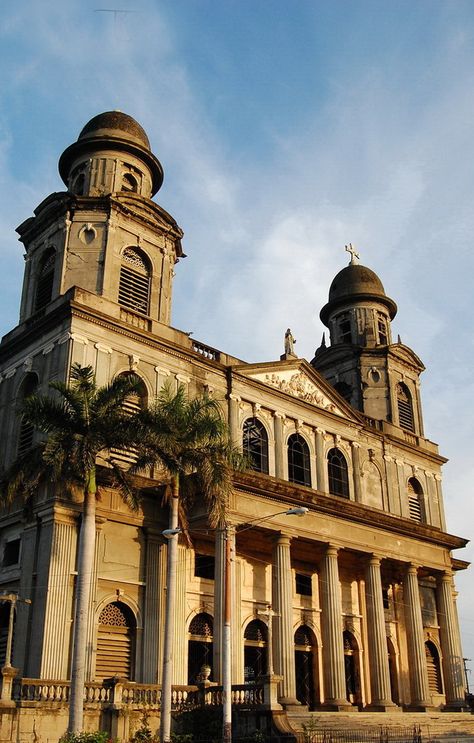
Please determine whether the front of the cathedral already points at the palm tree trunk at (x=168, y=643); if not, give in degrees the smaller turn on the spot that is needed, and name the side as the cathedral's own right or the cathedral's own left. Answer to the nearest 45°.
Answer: approximately 45° to the cathedral's own right

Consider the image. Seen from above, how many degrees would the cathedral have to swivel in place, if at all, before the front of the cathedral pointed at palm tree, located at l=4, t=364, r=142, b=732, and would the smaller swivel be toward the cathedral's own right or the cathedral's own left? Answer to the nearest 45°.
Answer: approximately 45° to the cathedral's own right

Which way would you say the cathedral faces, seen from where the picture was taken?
facing the viewer and to the right of the viewer

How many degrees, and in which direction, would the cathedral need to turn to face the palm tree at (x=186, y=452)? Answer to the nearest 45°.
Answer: approximately 45° to its right

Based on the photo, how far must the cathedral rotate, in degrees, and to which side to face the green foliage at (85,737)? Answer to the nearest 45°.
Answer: approximately 45° to its right
